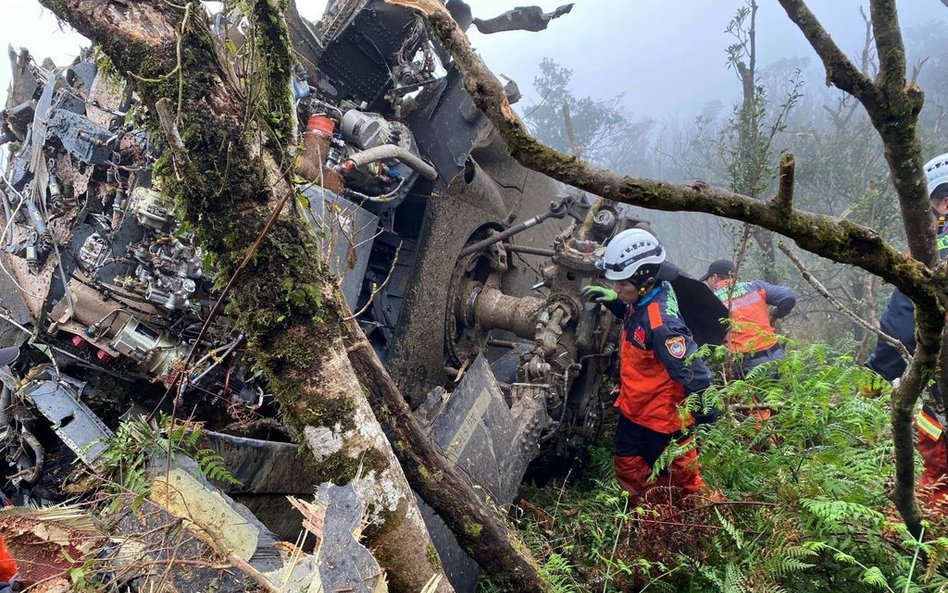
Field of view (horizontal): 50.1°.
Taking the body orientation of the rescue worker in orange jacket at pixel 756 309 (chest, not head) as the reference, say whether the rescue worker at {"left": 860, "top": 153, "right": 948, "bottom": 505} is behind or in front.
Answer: behind

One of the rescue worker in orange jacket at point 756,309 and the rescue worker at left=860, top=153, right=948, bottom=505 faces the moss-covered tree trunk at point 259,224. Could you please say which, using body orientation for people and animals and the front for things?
the rescue worker

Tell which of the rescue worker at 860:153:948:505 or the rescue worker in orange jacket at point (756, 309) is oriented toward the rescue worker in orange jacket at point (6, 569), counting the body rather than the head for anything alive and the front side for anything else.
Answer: the rescue worker

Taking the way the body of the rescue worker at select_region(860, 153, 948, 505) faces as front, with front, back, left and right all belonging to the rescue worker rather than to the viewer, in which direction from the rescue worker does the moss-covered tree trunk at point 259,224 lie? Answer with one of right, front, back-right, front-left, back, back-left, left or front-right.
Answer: front

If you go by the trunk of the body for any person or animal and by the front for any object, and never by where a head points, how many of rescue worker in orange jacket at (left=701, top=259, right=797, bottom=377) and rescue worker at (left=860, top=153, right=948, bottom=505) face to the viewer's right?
0

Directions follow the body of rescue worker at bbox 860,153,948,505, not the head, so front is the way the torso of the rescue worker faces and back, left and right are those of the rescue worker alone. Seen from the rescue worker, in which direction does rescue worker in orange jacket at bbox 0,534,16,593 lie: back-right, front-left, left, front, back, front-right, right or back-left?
front

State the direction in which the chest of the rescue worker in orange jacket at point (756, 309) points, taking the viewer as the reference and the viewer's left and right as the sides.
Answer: facing away from the viewer and to the left of the viewer

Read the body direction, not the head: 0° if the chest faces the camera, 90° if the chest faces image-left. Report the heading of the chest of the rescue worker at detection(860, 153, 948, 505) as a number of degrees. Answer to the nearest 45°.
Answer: approximately 45°

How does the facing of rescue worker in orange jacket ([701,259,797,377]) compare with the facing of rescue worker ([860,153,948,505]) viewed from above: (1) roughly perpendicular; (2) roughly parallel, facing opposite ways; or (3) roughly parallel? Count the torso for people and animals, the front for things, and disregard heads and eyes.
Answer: roughly perpendicular

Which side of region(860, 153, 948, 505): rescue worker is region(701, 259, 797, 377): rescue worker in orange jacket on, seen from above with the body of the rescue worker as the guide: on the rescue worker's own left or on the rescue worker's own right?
on the rescue worker's own right

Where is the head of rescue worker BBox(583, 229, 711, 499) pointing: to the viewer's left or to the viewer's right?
to the viewer's left

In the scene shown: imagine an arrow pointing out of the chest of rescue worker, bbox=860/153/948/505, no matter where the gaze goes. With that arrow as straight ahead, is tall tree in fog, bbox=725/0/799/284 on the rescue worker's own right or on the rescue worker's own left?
on the rescue worker's own right
